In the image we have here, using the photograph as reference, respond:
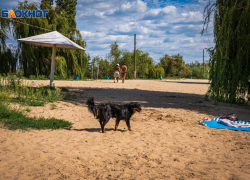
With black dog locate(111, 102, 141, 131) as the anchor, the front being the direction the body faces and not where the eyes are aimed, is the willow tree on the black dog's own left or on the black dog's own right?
on the black dog's own left

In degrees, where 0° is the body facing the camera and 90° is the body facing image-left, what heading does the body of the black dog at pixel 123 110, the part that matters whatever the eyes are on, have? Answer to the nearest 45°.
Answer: approximately 270°
